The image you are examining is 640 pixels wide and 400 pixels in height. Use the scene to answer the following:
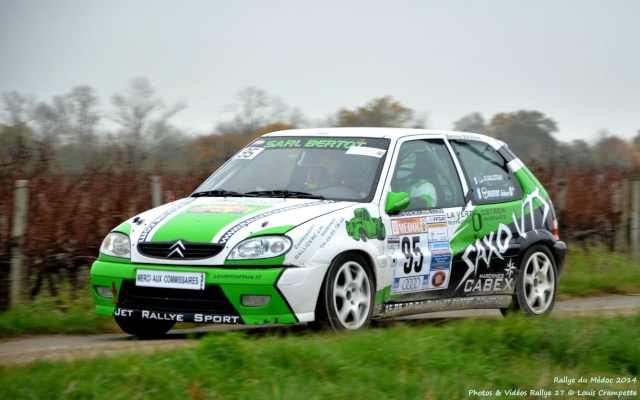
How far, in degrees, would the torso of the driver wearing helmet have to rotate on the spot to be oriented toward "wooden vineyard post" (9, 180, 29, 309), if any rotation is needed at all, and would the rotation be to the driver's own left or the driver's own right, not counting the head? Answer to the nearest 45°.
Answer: approximately 45° to the driver's own right

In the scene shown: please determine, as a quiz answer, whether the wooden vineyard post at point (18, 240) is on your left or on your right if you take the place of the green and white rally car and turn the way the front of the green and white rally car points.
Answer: on your right

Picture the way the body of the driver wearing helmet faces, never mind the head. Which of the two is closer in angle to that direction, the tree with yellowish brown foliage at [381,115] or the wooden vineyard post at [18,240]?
the wooden vineyard post

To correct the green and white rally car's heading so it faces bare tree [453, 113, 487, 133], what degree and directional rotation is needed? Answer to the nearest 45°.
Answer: approximately 135° to its right

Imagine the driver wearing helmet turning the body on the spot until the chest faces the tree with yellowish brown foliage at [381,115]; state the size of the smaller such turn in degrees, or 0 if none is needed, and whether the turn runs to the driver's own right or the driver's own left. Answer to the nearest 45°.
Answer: approximately 135° to the driver's own right

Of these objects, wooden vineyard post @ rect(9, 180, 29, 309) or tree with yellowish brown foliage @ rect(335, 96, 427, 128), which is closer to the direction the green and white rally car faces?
the wooden vineyard post

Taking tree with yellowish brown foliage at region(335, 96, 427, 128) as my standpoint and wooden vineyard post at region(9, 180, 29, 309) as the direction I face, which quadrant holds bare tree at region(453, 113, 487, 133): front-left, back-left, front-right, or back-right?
back-left

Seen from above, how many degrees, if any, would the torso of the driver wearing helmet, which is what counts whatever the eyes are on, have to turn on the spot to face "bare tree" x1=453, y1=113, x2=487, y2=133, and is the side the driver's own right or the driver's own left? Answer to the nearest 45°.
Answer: approximately 135° to the driver's own right

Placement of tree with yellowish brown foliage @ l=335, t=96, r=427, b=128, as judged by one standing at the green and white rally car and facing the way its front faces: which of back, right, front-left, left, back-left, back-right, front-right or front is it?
back-right

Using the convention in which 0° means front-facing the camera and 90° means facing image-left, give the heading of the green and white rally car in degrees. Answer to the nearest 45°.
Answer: approximately 45°

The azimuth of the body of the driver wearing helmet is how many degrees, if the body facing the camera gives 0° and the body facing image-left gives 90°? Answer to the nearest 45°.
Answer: approximately 45°

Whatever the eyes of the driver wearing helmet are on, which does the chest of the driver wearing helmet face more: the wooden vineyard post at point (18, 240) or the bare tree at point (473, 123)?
the wooden vineyard post
